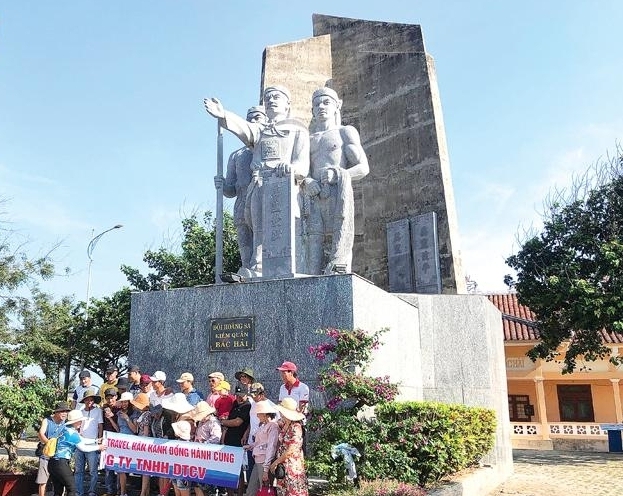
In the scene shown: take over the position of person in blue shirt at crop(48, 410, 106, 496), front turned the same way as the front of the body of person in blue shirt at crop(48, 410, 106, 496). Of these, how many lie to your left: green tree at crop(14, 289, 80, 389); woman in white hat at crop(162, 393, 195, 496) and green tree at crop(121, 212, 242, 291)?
2

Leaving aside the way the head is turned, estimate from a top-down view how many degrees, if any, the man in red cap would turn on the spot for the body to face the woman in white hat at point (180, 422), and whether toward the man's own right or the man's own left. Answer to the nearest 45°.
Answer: approximately 45° to the man's own right

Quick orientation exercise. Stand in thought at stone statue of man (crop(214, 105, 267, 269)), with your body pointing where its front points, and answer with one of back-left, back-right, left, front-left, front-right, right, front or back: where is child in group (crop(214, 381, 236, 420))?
front-left

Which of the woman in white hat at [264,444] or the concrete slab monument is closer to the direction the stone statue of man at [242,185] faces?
the woman in white hat

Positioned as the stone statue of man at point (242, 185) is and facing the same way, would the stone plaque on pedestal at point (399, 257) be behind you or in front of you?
behind
